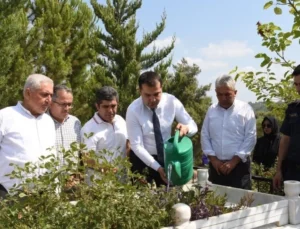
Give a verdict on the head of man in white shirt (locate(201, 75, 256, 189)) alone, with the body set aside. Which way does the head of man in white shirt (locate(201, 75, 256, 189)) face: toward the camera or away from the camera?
toward the camera

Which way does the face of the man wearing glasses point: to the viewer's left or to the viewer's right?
to the viewer's right

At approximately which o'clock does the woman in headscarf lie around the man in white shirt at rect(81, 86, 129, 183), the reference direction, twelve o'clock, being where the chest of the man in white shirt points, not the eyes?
The woman in headscarf is roughly at 9 o'clock from the man in white shirt.

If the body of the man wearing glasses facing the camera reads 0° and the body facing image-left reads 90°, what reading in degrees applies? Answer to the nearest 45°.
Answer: approximately 315°

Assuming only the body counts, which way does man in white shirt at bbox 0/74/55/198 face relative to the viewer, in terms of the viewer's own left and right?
facing the viewer and to the right of the viewer

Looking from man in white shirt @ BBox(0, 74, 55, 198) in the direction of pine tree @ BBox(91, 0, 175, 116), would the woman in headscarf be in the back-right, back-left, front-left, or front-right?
front-right

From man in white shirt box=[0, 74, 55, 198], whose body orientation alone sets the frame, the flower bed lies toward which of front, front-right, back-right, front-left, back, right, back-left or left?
front

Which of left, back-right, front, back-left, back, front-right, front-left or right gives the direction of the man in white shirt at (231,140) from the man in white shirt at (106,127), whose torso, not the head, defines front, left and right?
front-left

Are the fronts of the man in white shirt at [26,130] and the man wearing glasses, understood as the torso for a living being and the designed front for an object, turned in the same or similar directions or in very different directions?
same or similar directions

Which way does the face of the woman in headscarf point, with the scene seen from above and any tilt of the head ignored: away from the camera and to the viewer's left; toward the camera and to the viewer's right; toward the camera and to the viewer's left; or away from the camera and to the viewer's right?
toward the camera and to the viewer's left

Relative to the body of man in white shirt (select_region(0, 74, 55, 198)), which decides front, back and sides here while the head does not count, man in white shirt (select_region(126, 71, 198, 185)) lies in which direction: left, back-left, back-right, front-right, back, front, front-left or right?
front-left

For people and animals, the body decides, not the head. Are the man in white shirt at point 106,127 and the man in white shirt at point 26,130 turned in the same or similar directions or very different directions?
same or similar directions

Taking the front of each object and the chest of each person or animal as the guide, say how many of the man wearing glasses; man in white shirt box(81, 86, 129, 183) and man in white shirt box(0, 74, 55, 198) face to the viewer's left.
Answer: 0

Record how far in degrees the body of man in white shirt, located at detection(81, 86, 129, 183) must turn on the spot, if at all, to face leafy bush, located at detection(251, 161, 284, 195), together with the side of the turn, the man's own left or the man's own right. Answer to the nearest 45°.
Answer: approximately 90° to the man's own left
